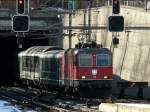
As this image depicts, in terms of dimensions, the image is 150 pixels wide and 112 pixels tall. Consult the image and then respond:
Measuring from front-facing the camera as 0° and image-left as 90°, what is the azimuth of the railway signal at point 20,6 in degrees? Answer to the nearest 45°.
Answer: approximately 0°

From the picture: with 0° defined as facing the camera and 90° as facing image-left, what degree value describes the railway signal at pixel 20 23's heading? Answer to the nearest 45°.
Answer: approximately 0°

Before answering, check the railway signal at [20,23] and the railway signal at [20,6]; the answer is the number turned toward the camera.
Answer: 2

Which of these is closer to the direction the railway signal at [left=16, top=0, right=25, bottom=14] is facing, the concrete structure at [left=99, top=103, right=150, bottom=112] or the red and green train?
the concrete structure

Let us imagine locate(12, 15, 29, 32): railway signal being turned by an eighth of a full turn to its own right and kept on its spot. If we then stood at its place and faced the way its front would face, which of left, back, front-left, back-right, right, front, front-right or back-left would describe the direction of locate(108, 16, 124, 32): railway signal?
back-left
